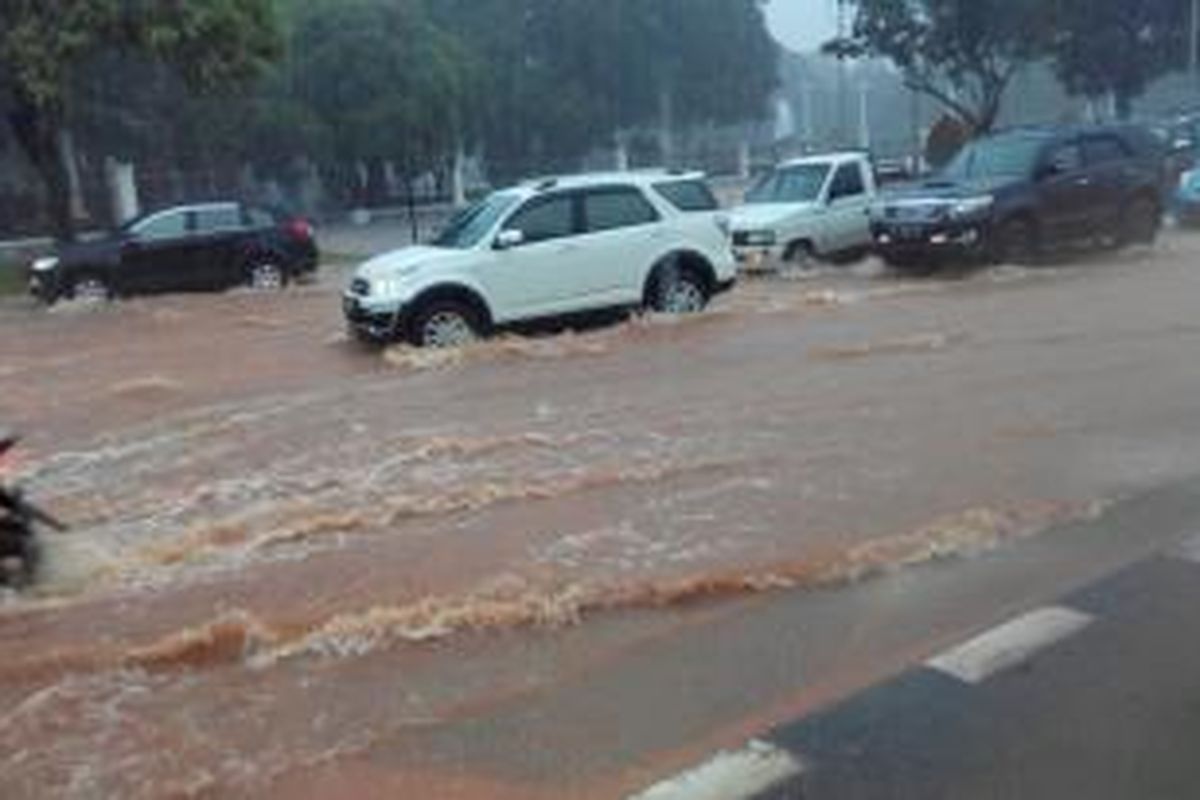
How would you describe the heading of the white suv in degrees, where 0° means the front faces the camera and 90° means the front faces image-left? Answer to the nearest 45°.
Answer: approximately 45°

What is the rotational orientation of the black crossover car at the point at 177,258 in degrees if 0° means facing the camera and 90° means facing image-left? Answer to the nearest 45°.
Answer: approximately 90°

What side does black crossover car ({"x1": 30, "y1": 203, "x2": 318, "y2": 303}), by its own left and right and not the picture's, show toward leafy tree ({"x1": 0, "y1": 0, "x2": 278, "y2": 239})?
right

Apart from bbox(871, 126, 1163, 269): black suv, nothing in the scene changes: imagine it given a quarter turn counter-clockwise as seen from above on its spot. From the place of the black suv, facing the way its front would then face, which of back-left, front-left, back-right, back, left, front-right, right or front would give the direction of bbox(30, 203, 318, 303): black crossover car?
back-right

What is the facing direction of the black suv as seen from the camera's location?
facing the viewer and to the left of the viewer

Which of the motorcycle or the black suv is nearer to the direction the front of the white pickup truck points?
the motorcycle

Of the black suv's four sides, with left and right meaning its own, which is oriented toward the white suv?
front

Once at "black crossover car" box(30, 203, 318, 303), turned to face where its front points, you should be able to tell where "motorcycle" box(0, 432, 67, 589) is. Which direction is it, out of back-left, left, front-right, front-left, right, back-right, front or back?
left

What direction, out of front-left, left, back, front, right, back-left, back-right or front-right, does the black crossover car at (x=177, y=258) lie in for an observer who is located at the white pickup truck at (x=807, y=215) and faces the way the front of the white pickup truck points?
front-right
